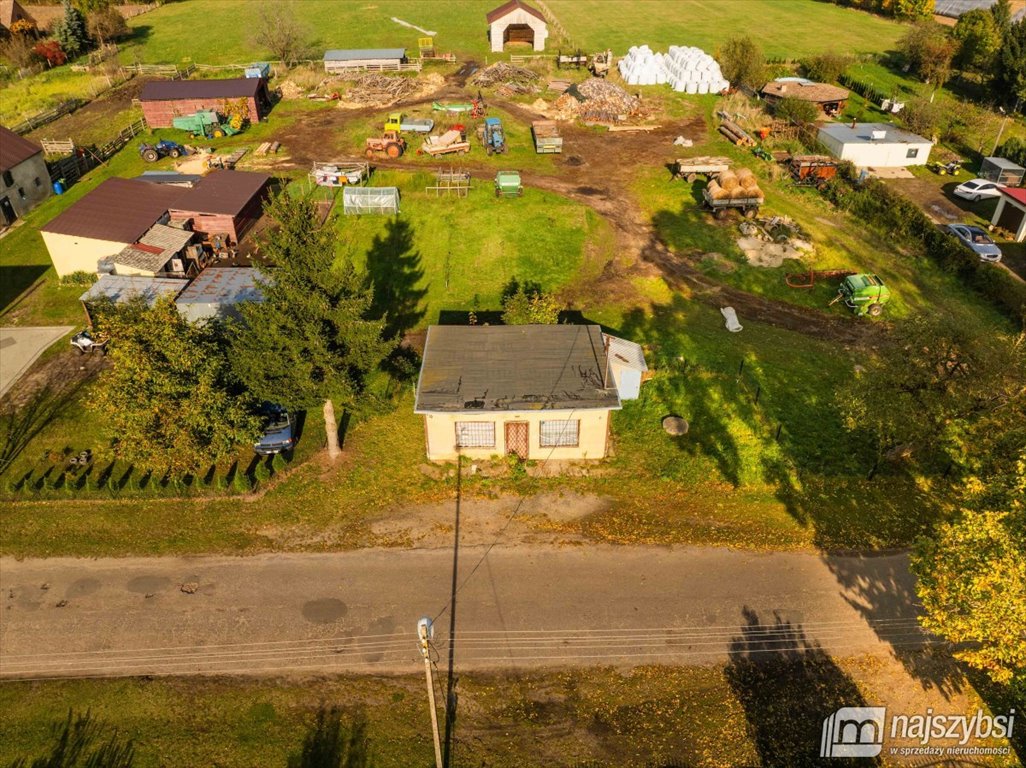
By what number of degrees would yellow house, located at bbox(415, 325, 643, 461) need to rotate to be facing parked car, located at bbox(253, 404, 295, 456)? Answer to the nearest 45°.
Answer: approximately 90° to its right

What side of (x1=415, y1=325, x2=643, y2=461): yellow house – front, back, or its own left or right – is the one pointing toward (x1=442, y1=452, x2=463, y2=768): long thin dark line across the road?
front

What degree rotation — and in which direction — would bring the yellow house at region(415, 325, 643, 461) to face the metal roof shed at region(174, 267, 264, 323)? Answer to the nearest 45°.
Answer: approximately 135° to its right

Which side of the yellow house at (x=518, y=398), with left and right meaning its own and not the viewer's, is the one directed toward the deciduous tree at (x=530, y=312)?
back

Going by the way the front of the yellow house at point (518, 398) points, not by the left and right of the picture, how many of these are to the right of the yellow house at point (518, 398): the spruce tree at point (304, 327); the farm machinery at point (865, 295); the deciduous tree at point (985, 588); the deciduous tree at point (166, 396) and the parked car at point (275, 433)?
3

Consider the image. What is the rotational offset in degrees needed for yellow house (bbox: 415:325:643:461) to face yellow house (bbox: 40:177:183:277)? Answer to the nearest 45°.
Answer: approximately 135° to its right

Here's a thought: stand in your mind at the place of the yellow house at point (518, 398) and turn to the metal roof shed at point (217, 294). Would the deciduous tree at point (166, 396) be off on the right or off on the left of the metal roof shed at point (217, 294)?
left

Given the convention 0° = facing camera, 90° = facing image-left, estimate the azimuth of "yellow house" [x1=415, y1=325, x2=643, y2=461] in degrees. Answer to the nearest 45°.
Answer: approximately 0°

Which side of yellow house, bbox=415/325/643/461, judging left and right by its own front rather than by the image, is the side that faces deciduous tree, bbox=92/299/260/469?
right

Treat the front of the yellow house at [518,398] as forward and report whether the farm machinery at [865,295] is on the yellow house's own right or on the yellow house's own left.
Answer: on the yellow house's own left

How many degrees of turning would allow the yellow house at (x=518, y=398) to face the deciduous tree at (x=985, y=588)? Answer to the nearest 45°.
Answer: approximately 45° to its left

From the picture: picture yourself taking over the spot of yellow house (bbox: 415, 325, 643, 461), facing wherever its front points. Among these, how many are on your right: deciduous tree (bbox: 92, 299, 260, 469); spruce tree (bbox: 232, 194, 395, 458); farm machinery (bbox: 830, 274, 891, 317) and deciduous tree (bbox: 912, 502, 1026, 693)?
2
